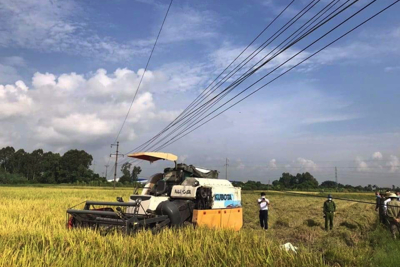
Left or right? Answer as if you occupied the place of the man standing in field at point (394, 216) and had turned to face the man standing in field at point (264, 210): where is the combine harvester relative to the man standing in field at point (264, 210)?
left

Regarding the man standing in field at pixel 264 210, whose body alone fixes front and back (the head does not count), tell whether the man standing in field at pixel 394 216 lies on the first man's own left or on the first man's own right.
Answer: on the first man's own left

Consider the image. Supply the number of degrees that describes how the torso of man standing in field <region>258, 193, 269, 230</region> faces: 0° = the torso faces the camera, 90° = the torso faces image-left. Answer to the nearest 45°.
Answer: approximately 0°

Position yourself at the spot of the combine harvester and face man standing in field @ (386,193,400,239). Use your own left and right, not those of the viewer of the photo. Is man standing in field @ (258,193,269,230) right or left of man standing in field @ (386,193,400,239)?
left

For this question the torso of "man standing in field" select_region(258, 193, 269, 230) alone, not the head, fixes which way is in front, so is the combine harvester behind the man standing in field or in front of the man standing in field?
in front
